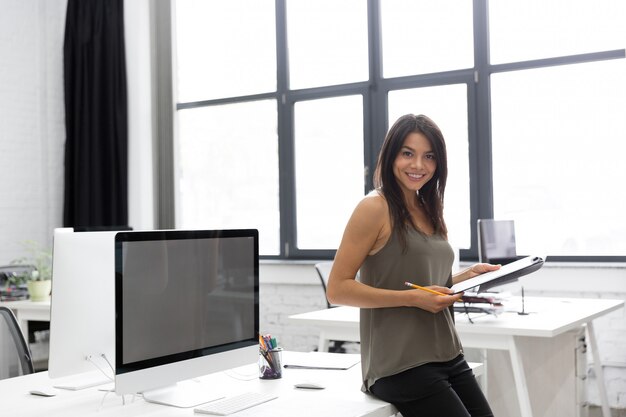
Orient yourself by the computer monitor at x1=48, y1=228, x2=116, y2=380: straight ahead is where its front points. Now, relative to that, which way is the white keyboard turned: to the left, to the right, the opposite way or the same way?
the opposite way

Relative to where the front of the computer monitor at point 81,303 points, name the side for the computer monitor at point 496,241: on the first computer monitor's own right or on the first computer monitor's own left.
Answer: on the first computer monitor's own right

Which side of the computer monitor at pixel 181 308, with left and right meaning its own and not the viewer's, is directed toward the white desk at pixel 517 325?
left

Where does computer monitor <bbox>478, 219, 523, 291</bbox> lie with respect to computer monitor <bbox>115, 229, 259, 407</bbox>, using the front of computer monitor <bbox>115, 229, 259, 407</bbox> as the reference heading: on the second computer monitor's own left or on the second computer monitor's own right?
on the second computer monitor's own left

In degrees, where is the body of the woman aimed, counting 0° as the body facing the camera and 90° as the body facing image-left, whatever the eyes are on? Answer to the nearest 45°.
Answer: approximately 315°
